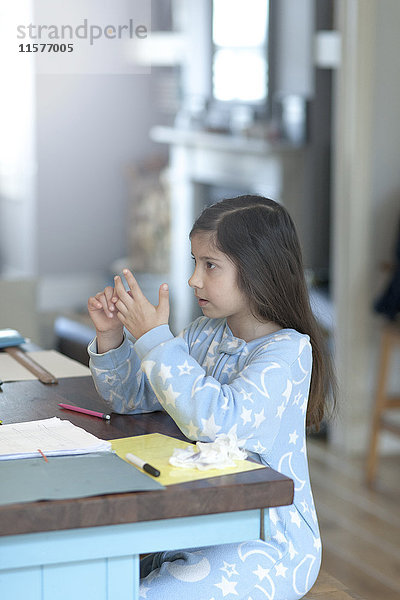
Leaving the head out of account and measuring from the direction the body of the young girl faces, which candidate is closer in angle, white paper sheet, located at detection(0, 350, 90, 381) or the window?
the white paper sheet

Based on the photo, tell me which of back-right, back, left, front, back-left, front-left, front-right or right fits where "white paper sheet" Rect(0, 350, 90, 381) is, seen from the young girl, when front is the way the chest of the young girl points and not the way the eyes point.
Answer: front-right

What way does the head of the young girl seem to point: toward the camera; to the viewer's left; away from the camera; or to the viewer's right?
to the viewer's left

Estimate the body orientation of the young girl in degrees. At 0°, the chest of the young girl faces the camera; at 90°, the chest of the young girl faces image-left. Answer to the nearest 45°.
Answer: approximately 90°
